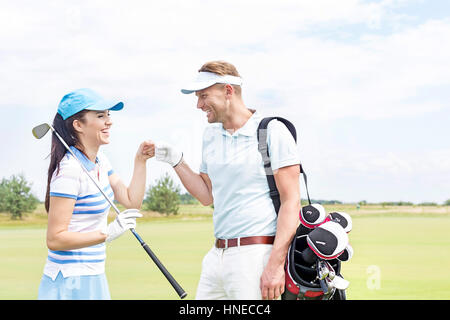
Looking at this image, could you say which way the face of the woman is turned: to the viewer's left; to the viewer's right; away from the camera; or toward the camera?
to the viewer's right

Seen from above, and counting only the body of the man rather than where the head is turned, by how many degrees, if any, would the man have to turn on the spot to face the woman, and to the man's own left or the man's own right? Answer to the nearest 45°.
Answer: approximately 45° to the man's own right

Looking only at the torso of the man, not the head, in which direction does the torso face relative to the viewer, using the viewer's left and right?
facing the viewer and to the left of the viewer

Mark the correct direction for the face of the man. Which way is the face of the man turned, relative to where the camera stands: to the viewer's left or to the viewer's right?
to the viewer's left
